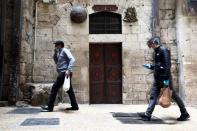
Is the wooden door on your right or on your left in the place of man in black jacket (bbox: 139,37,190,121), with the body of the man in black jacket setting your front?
on your right

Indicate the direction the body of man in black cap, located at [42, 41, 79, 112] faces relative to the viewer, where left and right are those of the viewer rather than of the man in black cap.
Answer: facing to the left of the viewer

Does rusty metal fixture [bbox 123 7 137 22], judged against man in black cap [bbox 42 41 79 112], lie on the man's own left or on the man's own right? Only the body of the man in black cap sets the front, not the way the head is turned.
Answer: on the man's own right

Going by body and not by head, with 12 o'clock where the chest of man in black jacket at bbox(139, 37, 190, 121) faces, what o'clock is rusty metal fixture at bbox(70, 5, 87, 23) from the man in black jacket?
The rusty metal fixture is roughly at 2 o'clock from the man in black jacket.

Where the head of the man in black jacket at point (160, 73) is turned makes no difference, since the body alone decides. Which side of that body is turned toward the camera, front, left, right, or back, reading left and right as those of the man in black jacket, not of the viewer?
left

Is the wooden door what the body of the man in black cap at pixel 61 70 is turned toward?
no

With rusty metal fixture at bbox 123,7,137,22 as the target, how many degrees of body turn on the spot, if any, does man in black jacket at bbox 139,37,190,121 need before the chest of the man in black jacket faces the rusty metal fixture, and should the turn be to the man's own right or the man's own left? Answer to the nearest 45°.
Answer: approximately 90° to the man's own right

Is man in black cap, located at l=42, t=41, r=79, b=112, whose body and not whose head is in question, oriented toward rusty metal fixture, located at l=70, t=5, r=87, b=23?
no

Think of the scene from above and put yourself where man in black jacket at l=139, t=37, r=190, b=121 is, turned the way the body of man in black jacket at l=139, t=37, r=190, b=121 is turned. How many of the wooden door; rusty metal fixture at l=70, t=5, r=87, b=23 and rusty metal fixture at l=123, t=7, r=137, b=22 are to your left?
0
